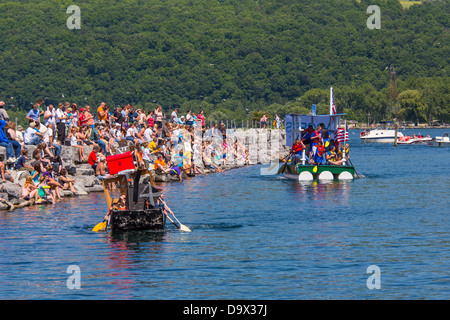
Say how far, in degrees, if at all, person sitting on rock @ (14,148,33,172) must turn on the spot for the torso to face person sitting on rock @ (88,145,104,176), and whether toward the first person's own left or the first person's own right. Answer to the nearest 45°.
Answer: approximately 45° to the first person's own left

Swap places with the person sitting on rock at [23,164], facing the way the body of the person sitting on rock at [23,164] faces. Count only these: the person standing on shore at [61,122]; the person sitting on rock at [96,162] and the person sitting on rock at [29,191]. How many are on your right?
1

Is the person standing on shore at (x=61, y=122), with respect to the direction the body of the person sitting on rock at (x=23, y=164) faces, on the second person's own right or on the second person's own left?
on the second person's own left

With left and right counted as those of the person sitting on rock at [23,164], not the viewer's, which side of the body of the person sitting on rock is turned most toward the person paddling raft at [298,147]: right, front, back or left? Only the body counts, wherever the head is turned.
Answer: front

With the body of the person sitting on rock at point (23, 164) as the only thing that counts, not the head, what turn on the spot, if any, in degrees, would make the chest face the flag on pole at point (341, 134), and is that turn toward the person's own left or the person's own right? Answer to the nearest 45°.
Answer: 0° — they already face it

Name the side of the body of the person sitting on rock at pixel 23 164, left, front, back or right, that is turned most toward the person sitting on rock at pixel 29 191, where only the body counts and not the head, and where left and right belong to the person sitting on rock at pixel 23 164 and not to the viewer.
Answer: right

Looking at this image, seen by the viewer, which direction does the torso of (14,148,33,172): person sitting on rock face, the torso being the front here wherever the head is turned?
to the viewer's right

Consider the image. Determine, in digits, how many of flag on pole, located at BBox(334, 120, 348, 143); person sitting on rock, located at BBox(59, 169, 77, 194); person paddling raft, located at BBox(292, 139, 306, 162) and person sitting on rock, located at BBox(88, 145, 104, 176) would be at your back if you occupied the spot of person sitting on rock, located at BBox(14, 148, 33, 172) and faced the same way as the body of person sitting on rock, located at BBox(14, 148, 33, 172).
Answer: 0
